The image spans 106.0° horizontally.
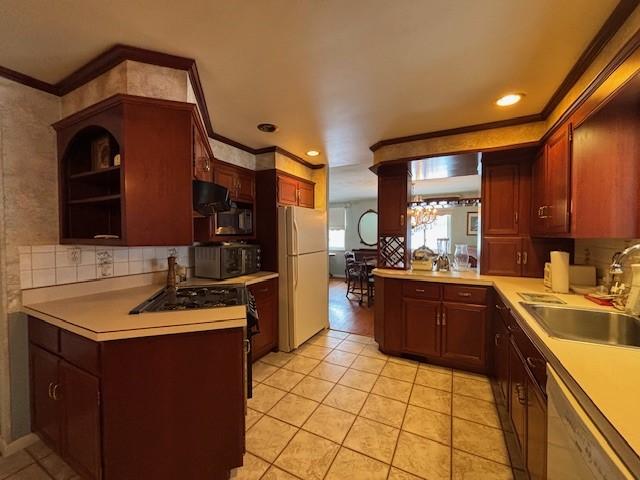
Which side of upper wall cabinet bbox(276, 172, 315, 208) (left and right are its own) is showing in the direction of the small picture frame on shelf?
right

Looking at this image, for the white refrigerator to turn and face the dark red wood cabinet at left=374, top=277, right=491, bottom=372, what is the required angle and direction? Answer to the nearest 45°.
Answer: approximately 45° to its left

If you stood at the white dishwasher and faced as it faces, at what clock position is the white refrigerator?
The white refrigerator is roughly at 2 o'clock from the white dishwasher.

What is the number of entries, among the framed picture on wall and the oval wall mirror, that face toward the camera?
2

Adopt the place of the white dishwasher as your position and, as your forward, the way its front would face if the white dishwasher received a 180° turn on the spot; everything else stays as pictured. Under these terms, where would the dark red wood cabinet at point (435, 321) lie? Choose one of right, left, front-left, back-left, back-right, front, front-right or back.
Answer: left

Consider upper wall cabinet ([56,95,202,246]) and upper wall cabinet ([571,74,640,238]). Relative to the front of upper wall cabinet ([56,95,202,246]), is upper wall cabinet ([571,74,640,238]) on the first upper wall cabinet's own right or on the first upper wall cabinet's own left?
on the first upper wall cabinet's own left

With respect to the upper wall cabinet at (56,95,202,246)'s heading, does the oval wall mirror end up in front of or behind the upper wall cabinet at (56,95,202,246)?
behind

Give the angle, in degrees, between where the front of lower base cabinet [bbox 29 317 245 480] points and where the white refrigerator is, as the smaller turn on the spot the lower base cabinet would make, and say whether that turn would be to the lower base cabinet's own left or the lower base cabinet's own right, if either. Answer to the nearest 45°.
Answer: approximately 180°

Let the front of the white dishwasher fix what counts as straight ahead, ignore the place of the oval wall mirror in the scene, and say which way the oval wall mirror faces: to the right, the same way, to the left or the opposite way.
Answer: to the left

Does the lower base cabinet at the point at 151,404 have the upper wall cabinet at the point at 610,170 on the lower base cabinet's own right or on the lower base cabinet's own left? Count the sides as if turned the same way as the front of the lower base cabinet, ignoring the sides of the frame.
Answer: on the lower base cabinet's own left

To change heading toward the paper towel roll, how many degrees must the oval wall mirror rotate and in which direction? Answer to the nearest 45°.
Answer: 0° — it already faces it

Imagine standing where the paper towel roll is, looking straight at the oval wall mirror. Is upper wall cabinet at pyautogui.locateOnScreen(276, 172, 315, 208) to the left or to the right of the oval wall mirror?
left

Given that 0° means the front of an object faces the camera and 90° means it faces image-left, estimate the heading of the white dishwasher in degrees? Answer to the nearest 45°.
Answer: approximately 45°
